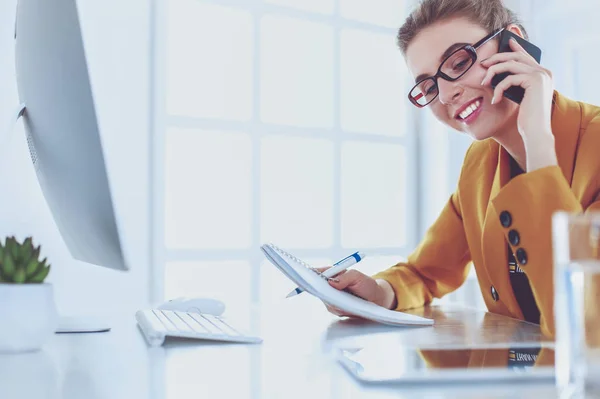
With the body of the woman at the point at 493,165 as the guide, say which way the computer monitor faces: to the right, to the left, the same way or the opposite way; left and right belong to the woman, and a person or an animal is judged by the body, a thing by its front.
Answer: the opposite way

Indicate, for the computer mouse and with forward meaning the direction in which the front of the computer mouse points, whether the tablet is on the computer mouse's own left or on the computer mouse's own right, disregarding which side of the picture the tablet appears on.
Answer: on the computer mouse's own left

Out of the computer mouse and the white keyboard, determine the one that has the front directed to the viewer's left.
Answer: the computer mouse

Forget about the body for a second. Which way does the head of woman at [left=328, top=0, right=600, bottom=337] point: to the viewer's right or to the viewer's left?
to the viewer's left

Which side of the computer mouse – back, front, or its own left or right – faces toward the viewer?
left

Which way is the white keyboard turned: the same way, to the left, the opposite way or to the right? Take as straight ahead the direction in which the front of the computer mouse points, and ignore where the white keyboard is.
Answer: the opposite way

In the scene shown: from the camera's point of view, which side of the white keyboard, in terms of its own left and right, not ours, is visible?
right

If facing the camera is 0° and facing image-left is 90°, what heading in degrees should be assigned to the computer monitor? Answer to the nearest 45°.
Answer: approximately 270°
